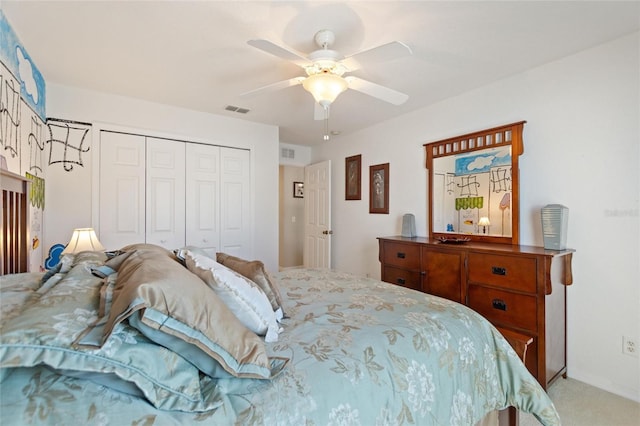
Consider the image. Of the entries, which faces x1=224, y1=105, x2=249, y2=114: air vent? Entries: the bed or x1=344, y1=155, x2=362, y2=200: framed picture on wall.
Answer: the framed picture on wall

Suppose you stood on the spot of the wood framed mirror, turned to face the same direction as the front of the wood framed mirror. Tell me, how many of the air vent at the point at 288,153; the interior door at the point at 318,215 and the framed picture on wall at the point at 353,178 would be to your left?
0

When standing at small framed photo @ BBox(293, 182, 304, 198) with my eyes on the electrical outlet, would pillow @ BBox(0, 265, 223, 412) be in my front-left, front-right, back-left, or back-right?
front-right

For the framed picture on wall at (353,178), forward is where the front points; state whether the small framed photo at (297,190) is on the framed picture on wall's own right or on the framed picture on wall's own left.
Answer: on the framed picture on wall's own right

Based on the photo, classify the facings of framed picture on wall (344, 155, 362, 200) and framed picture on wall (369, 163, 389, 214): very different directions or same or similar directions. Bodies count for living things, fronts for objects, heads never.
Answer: same or similar directions

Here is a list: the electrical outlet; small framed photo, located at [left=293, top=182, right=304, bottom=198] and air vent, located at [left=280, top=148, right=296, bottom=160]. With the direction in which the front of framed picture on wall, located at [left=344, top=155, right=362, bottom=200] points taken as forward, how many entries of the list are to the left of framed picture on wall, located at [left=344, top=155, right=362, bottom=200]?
1

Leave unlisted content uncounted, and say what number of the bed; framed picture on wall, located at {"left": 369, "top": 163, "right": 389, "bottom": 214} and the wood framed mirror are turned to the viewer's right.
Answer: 1

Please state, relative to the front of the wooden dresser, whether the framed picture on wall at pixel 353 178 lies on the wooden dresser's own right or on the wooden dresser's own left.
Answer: on the wooden dresser's own right

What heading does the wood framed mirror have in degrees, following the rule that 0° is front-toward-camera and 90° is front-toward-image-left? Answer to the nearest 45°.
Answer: approximately 45°

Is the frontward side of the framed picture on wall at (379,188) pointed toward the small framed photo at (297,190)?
no

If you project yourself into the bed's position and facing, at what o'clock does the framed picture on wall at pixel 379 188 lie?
The framed picture on wall is roughly at 10 o'clock from the bed.

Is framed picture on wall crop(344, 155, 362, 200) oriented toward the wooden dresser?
no

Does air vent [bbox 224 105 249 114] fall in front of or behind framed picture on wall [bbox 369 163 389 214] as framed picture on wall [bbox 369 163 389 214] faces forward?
in front

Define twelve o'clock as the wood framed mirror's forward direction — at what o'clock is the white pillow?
The white pillow is roughly at 11 o'clock from the wood framed mirror.

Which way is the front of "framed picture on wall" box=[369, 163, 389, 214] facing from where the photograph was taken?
facing the viewer and to the left of the viewer

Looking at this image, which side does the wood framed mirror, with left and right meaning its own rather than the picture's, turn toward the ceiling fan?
front

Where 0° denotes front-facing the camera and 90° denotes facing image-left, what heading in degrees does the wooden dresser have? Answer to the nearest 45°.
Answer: approximately 45°

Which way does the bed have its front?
to the viewer's right

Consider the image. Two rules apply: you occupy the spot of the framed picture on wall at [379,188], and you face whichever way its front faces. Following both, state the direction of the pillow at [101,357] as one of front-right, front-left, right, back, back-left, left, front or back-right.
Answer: front-left

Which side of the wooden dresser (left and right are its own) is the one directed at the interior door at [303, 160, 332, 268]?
right
